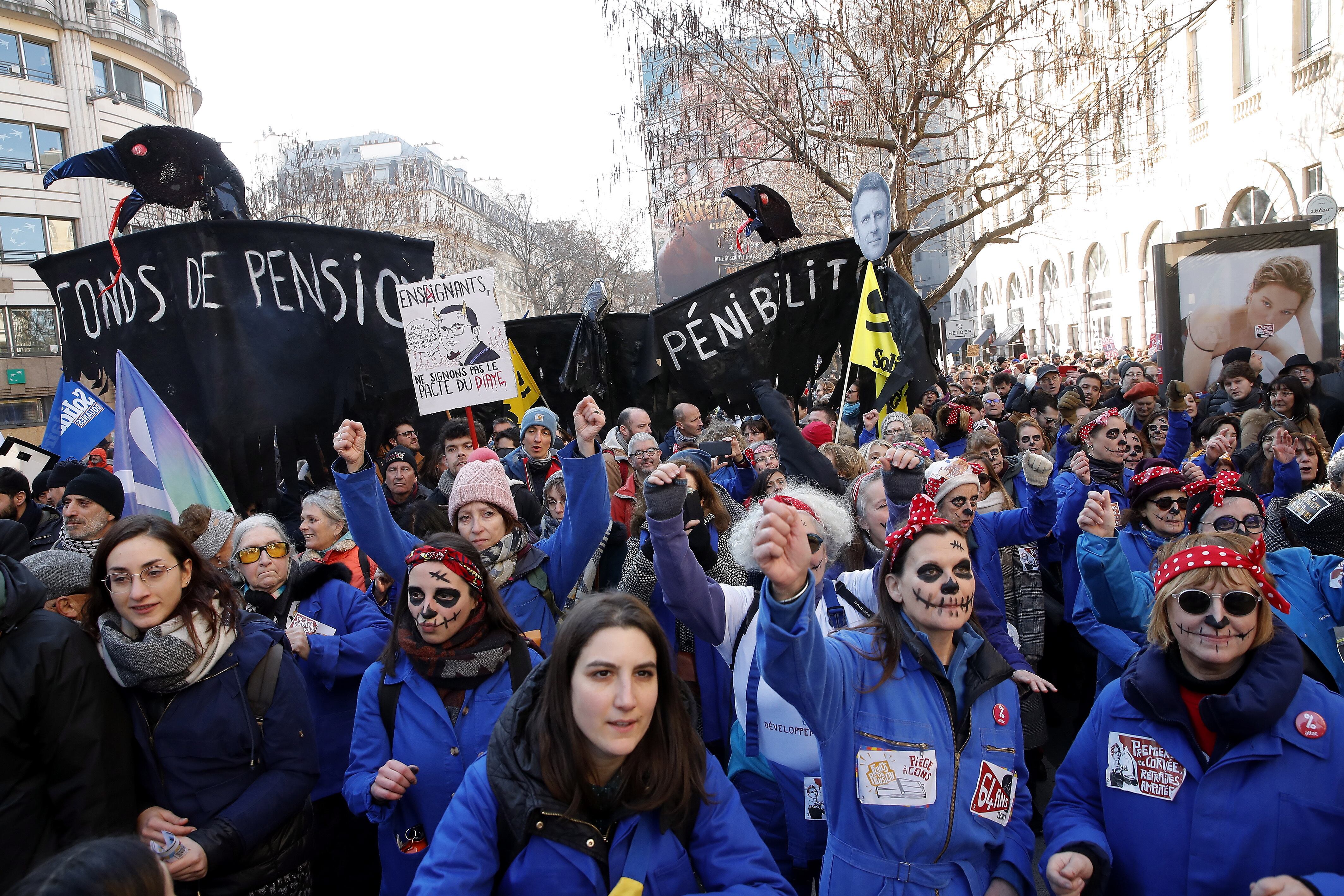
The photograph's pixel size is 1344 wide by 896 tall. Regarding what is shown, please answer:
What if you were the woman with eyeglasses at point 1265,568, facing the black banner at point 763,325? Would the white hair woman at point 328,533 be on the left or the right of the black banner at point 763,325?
left

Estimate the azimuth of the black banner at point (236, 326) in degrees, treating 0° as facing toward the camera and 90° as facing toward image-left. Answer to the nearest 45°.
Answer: approximately 0°

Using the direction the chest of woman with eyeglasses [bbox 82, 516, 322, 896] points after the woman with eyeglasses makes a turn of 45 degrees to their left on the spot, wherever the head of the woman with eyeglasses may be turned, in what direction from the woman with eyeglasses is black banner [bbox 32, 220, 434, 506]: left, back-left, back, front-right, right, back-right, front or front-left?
back

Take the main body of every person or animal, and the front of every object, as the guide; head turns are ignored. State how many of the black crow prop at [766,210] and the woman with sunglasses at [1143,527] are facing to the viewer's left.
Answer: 1

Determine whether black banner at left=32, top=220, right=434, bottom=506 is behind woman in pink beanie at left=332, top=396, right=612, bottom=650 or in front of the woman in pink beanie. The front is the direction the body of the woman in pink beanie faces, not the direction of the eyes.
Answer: behind

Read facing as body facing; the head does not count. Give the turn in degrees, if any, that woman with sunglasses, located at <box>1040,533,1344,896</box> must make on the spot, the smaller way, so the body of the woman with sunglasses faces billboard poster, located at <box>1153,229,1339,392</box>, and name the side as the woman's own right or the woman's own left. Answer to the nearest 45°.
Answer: approximately 180°

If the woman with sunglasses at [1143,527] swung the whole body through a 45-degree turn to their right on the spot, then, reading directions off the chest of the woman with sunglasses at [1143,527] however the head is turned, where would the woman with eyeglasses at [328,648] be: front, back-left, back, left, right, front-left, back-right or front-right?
front-right

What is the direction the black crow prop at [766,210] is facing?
to the viewer's left

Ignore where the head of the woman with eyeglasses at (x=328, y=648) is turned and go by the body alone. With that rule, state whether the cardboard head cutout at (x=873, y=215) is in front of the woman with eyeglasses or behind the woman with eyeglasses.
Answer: behind

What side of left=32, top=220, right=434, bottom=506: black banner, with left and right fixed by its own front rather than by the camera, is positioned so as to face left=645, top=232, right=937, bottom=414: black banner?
left
